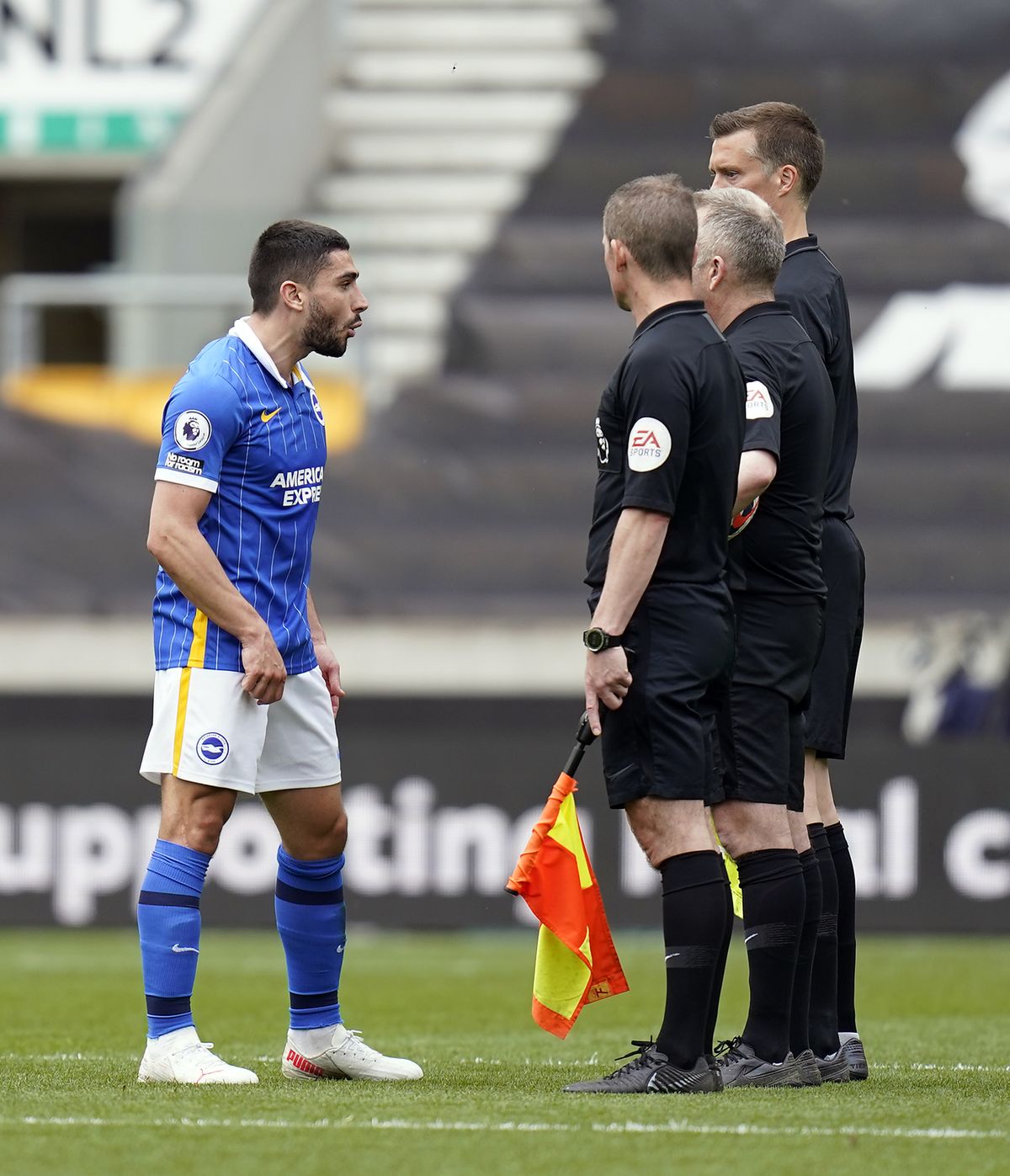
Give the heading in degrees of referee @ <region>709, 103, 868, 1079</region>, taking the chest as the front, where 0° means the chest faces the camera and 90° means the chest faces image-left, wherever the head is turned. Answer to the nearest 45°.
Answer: approximately 90°

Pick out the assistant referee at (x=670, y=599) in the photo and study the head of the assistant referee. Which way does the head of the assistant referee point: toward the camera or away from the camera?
away from the camera

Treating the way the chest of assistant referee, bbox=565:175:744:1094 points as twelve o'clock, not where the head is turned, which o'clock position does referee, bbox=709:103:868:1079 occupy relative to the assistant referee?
The referee is roughly at 4 o'clock from the assistant referee.

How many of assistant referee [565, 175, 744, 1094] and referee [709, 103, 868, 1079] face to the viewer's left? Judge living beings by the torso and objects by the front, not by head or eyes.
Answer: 2

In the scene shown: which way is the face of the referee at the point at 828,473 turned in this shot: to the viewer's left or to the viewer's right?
to the viewer's left

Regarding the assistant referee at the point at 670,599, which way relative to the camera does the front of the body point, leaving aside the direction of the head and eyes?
to the viewer's left

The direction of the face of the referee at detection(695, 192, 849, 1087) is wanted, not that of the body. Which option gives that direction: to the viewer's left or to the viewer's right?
to the viewer's left
